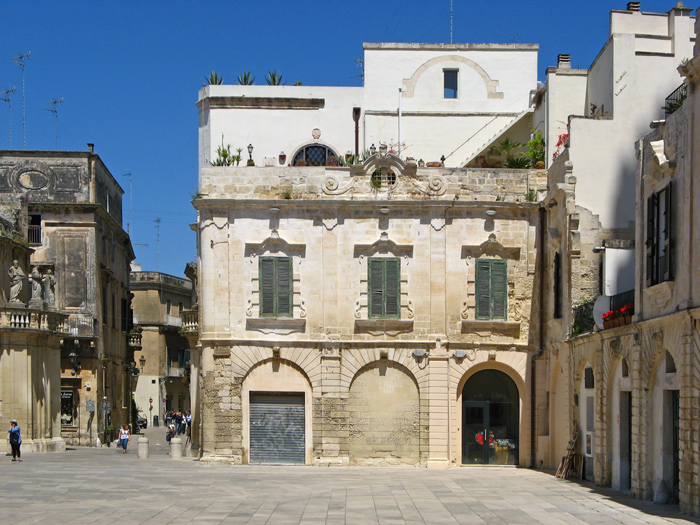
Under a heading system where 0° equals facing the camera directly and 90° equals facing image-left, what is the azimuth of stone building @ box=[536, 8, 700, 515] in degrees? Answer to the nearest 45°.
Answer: approximately 45°

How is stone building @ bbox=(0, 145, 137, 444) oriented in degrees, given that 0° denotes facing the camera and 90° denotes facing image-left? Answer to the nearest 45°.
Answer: approximately 0°

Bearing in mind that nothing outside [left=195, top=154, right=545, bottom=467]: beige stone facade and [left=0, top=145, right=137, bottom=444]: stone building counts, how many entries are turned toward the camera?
2

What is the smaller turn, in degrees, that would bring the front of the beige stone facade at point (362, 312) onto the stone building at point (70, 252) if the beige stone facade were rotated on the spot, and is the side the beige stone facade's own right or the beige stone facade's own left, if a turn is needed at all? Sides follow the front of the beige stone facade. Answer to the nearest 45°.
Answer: approximately 135° to the beige stone facade's own right

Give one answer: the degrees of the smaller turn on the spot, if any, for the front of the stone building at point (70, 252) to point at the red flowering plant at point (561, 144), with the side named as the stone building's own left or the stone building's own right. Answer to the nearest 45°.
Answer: approximately 45° to the stone building's own left

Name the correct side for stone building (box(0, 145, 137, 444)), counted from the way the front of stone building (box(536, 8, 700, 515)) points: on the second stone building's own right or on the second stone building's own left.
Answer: on the second stone building's own right

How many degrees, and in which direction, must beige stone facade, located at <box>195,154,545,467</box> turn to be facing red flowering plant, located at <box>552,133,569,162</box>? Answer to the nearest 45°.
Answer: approximately 90° to its left
